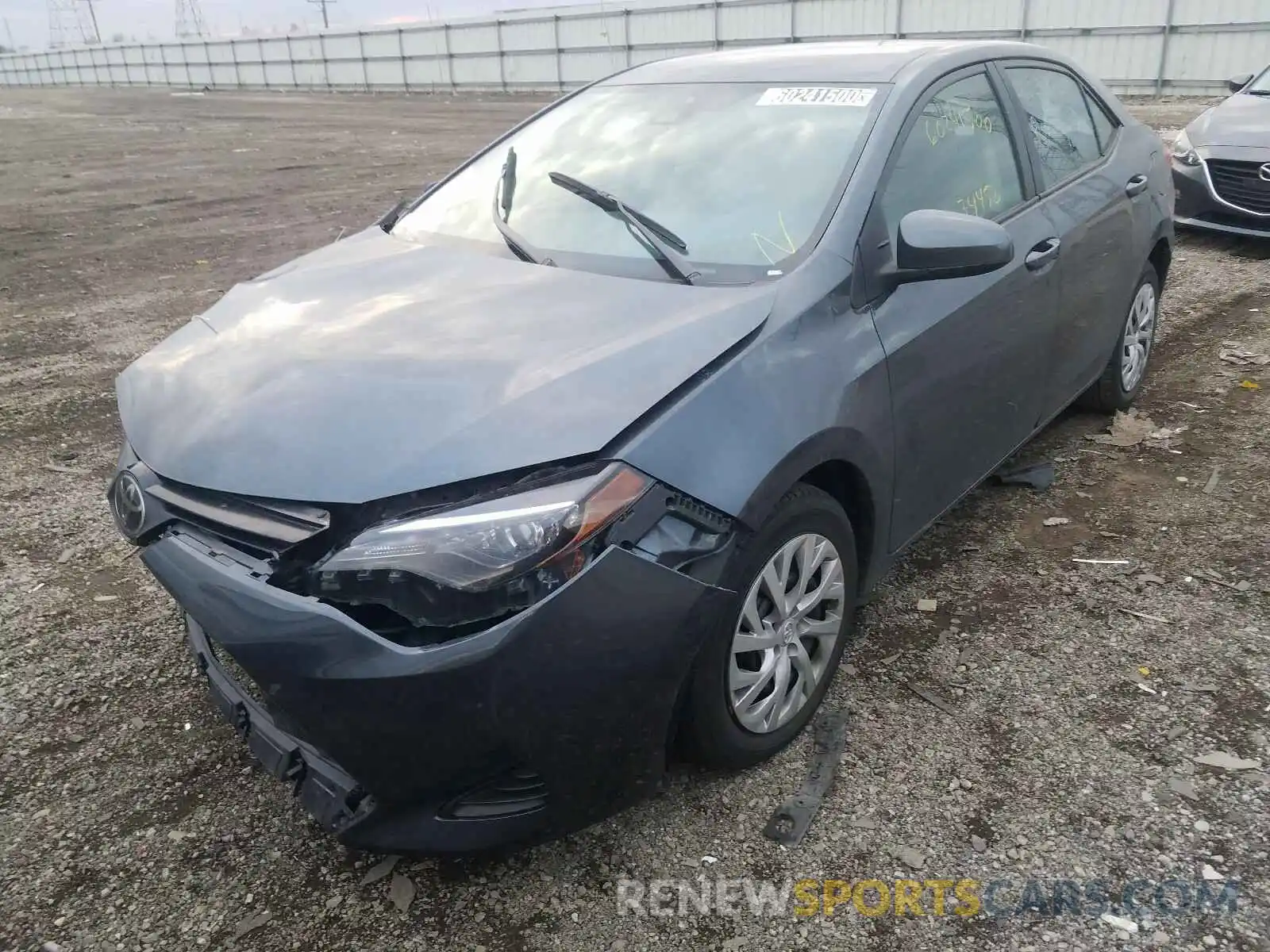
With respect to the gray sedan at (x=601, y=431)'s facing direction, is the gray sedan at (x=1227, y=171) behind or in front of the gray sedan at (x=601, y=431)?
behind

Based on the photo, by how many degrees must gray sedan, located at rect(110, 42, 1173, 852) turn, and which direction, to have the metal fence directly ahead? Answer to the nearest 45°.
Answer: approximately 135° to its right

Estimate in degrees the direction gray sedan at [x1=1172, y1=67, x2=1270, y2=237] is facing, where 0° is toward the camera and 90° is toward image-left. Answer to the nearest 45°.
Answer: approximately 45°

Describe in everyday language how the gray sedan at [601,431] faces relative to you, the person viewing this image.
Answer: facing the viewer and to the left of the viewer

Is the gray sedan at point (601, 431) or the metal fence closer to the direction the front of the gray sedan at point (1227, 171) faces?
the gray sedan

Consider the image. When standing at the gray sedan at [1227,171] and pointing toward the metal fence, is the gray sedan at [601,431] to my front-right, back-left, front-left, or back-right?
back-left

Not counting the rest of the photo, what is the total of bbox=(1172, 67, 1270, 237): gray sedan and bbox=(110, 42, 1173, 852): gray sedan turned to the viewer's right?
0
